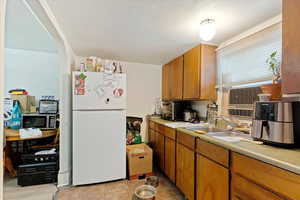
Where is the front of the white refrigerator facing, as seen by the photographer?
facing the viewer

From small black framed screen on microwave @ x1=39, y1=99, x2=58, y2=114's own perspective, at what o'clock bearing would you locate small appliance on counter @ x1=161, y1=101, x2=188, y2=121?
small appliance on counter @ x1=161, y1=101, x2=188, y2=121 is roughly at 10 o'clock from small black framed screen on microwave @ x1=39, y1=99, x2=58, y2=114.

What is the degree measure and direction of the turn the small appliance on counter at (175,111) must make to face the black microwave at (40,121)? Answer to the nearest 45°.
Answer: approximately 45° to its right

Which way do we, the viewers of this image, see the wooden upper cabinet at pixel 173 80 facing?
facing the viewer and to the left of the viewer

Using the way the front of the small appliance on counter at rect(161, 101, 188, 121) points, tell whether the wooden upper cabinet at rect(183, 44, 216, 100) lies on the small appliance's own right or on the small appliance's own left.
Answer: on the small appliance's own left

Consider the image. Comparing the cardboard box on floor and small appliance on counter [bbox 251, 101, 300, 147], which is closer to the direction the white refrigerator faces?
the small appliance on counter

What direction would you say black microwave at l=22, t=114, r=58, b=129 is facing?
toward the camera

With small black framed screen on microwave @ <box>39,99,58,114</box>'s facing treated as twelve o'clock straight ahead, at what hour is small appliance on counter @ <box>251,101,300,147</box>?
small appliance on counter @ <box>251,101,300,147</box> is roughly at 11 o'clock from small black framed screen on microwave @ <box>39,99,58,114</box>.
